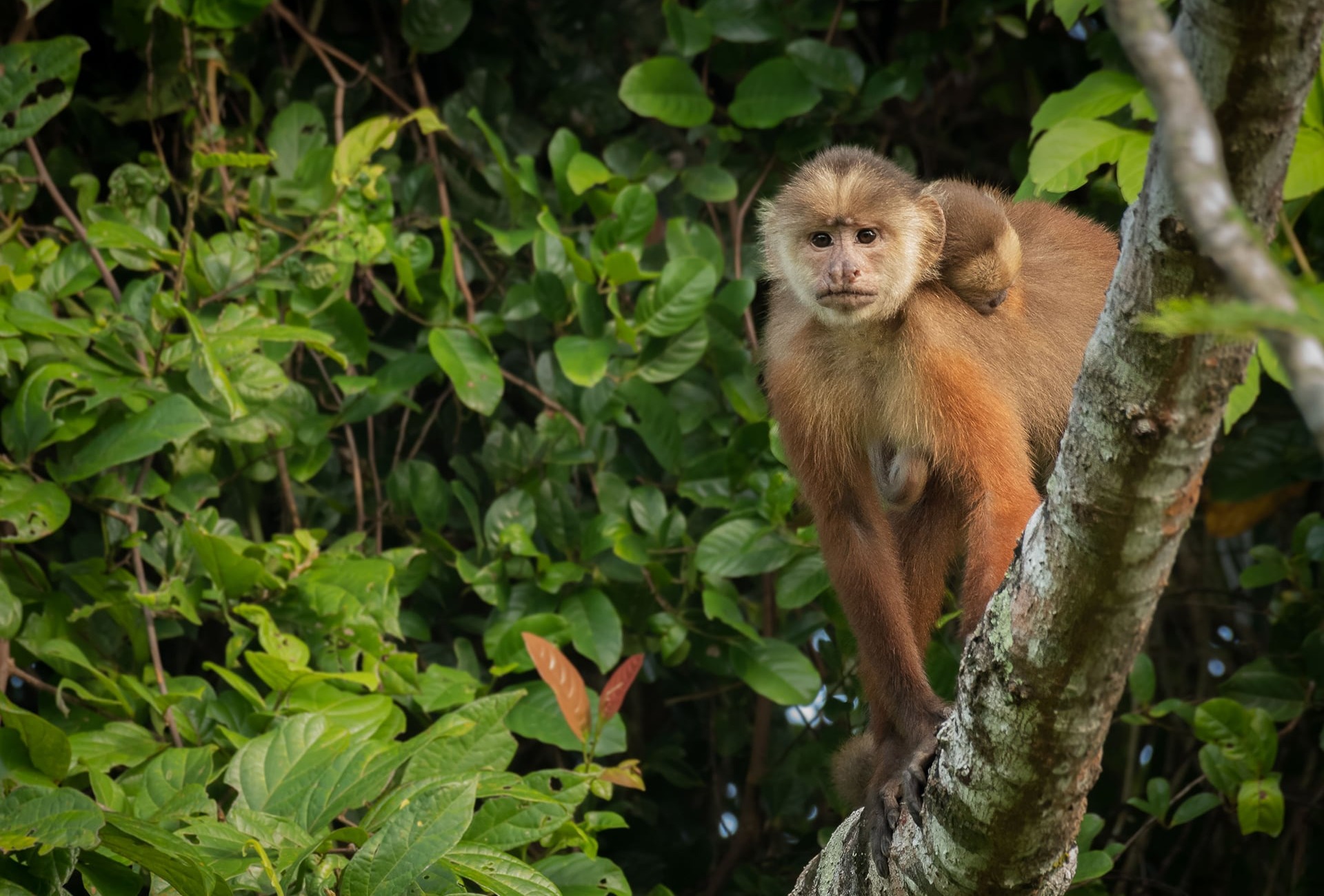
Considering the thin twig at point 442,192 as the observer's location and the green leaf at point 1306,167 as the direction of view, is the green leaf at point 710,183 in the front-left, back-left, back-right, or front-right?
front-left

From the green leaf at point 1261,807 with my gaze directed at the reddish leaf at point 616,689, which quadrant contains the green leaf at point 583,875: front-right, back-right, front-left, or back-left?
front-left

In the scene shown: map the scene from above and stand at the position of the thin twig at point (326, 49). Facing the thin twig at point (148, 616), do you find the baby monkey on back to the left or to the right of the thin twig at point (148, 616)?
left

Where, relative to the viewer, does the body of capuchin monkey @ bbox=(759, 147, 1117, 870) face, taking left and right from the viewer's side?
facing the viewer and to the left of the viewer
